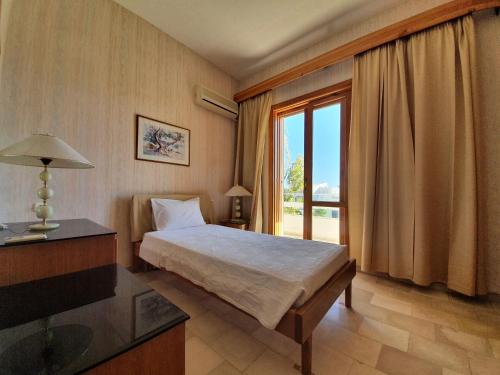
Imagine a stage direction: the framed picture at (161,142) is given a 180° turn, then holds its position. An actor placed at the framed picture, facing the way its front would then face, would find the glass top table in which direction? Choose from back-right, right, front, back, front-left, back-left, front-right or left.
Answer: back-left

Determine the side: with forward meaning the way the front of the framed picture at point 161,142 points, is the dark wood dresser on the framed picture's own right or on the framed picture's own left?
on the framed picture's own right

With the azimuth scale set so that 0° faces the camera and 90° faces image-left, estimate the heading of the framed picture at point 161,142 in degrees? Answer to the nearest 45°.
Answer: approximately 315°

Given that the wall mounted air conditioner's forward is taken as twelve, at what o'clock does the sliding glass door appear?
The sliding glass door is roughly at 11 o'clock from the wall mounted air conditioner.

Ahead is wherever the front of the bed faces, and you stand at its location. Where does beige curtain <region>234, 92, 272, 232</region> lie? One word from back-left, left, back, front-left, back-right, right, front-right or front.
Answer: back-left

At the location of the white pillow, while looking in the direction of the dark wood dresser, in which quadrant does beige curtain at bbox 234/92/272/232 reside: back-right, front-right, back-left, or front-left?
back-left

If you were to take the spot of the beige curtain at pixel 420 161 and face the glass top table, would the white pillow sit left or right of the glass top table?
right

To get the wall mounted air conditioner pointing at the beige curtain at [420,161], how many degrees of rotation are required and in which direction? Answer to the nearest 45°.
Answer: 0° — it already faces it

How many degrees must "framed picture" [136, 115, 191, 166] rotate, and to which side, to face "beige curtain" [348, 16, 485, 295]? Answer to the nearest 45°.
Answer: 0° — it already faces it

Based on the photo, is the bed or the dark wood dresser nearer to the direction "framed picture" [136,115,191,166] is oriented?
the bed

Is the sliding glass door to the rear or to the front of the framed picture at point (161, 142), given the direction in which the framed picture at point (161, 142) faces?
to the front

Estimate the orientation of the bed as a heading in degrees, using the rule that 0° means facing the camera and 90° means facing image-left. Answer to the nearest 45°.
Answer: approximately 315°
